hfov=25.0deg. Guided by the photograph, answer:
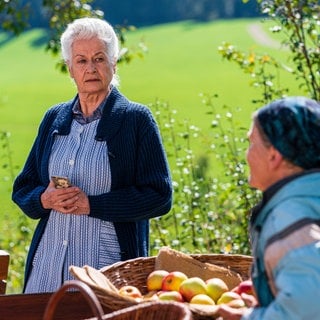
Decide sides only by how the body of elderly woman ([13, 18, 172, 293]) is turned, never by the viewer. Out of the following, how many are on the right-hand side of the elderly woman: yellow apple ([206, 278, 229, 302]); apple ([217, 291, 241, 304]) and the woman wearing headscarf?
0

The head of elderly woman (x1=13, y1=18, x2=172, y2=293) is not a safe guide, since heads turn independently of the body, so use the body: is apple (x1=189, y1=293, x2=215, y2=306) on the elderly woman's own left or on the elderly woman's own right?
on the elderly woman's own left

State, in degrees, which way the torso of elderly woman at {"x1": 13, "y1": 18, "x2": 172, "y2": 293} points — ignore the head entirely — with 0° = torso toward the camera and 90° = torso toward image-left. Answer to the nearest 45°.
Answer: approximately 45°

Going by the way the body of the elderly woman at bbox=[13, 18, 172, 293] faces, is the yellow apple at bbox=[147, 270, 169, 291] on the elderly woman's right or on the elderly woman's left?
on the elderly woman's left

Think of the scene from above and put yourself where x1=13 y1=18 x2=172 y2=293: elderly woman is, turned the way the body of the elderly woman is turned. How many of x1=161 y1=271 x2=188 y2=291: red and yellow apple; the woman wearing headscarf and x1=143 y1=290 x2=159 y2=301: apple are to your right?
0

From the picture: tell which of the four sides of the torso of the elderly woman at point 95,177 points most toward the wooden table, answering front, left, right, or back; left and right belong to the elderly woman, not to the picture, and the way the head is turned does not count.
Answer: front

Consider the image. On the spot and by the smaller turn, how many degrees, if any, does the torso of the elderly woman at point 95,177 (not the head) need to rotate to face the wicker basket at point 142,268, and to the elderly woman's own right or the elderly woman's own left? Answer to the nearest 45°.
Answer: approximately 45° to the elderly woman's own left

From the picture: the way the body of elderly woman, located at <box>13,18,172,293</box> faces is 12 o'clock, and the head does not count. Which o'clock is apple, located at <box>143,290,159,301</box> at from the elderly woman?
The apple is roughly at 10 o'clock from the elderly woman.

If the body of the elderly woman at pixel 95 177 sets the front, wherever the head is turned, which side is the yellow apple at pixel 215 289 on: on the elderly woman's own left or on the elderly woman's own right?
on the elderly woman's own left

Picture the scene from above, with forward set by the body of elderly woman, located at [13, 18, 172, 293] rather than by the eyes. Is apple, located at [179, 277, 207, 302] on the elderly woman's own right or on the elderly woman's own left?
on the elderly woman's own left

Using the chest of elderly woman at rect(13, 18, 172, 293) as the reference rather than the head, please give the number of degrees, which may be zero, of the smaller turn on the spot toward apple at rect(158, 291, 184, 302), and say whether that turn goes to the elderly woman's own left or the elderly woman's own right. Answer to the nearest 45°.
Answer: approximately 45° to the elderly woman's own left
